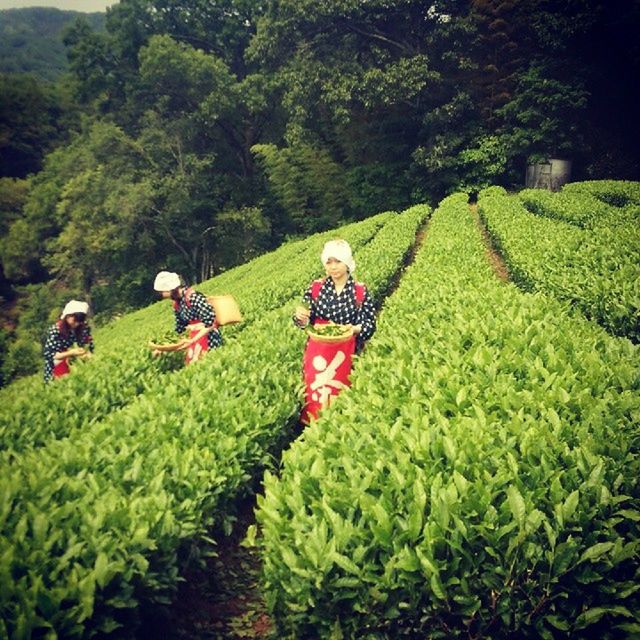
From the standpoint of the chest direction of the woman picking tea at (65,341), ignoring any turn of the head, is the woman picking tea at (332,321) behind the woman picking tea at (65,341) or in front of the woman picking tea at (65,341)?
in front

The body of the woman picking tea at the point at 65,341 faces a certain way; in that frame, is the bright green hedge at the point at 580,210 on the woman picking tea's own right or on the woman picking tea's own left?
on the woman picking tea's own left

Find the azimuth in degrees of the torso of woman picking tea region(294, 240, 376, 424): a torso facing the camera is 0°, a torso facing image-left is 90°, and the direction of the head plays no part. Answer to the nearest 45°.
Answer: approximately 0°

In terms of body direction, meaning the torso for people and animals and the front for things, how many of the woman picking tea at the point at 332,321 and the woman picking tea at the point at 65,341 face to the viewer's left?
0

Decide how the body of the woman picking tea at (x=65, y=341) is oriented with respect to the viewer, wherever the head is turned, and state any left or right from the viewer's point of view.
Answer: facing the viewer and to the right of the viewer

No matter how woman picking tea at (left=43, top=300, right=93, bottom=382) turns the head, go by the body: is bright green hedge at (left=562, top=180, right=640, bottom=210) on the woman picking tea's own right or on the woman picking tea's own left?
on the woman picking tea's own left
